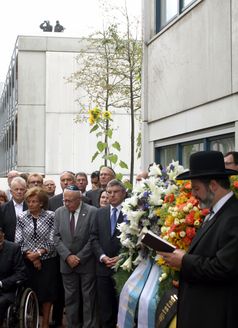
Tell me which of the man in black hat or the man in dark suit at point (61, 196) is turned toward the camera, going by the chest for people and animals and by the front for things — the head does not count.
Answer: the man in dark suit

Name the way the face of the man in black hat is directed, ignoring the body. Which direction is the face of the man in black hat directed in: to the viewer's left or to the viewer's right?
to the viewer's left

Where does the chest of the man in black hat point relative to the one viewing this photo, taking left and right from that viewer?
facing to the left of the viewer

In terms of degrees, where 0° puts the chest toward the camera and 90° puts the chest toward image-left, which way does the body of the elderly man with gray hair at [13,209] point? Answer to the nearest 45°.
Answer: approximately 315°

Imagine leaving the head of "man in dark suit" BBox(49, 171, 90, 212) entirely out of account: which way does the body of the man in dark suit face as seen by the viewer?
toward the camera

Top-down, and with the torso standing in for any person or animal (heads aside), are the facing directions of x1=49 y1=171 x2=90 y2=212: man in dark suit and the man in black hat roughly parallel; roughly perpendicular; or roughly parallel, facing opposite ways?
roughly perpendicular

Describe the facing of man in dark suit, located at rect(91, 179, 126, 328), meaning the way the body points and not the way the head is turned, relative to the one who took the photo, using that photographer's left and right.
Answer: facing the viewer and to the right of the viewer
